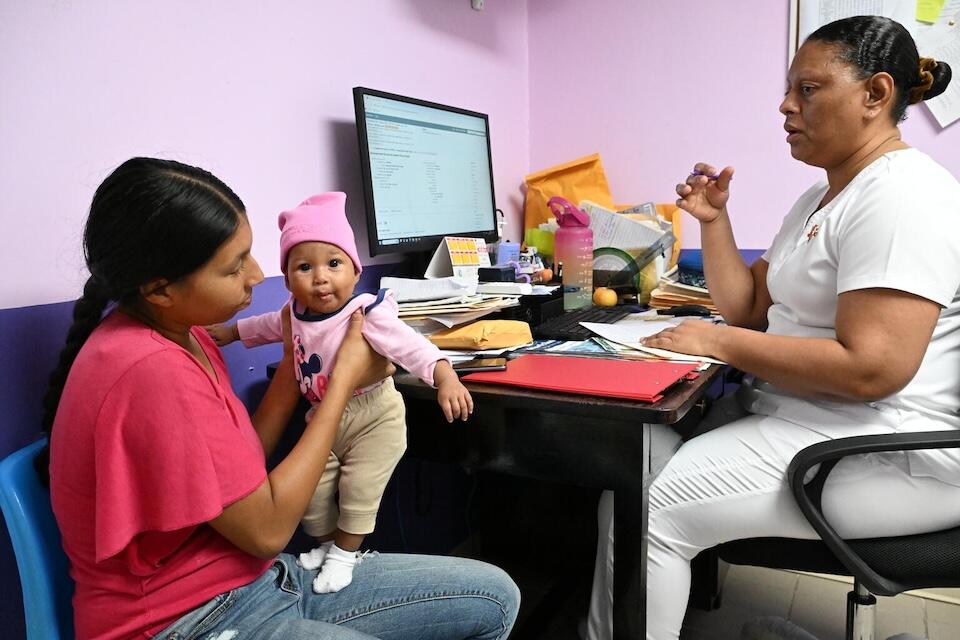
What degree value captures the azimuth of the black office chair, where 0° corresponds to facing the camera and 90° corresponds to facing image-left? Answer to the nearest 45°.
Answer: approximately 90°

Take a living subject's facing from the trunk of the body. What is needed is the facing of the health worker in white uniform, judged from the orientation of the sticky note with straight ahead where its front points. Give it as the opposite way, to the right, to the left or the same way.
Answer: to the right

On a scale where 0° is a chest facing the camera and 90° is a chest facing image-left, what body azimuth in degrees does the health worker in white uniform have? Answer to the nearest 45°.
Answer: approximately 90°

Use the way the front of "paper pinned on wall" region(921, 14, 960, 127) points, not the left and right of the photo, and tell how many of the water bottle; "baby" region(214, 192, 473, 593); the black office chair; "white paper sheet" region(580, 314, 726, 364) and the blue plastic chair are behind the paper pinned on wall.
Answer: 0

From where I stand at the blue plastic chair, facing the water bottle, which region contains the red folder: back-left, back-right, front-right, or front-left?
front-right

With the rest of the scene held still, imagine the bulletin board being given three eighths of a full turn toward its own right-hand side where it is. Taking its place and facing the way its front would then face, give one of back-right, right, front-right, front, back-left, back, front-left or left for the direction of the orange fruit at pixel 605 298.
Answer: left

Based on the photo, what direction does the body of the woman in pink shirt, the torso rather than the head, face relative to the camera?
to the viewer's right

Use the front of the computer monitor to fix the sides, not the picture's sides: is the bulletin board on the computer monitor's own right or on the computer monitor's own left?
on the computer monitor's own left

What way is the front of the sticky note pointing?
toward the camera

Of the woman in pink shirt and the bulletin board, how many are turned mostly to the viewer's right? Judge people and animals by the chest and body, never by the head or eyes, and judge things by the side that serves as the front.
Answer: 1

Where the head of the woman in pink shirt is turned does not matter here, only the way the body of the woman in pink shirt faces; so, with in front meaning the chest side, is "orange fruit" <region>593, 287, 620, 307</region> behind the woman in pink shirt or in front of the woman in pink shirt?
in front

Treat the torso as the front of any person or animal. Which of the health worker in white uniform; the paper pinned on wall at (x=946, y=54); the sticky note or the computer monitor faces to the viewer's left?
the health worker in white uniform

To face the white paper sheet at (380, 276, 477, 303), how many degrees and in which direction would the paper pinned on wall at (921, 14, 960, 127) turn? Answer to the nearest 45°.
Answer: approximately 45° to its right

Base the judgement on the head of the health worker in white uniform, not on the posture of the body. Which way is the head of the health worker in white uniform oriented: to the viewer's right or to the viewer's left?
to the viewer's left

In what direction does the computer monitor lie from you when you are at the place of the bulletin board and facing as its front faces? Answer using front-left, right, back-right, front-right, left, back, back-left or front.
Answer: front-right

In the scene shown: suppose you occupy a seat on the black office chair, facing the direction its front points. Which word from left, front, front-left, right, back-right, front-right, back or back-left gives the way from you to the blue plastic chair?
front-left

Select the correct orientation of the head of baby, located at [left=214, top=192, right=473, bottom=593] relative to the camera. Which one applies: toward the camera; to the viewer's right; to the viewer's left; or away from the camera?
toward the camera
